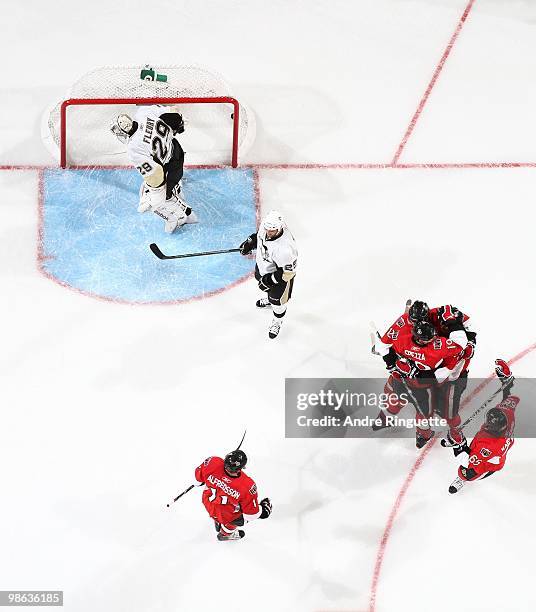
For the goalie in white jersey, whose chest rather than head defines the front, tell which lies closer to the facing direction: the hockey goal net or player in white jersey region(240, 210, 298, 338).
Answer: the hockey goal net

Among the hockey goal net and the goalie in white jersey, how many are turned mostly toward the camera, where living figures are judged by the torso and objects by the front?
1

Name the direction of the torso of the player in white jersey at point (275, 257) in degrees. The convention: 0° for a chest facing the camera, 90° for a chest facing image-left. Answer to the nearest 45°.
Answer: approximately 45°

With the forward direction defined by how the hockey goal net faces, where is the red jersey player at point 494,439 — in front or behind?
in front

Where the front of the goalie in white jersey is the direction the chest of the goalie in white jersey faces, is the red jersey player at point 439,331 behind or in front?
behind

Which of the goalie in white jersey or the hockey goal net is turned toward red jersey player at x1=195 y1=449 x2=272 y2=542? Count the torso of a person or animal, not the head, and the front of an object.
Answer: the hockey goal net

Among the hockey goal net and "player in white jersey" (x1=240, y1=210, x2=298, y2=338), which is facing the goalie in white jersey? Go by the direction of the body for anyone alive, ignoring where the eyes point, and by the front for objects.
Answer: the hockey goal net

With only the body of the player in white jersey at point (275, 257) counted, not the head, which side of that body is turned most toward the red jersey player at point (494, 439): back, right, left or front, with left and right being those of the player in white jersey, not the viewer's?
left

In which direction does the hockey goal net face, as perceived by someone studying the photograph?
facing the viewer

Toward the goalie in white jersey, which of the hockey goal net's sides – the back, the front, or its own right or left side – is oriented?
front

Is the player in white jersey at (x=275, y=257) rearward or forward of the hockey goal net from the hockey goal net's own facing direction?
forward

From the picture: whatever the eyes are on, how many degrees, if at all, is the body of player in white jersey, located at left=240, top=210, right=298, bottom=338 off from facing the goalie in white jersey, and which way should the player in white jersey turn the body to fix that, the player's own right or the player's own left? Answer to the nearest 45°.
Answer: approximately 90° to the player's own right
